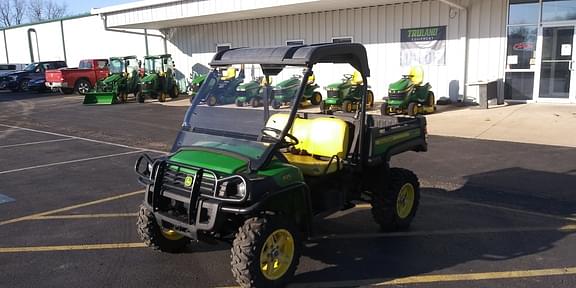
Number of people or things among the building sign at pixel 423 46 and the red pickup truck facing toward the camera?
1

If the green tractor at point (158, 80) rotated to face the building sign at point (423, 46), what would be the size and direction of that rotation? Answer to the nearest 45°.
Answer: approximately 90° to its left

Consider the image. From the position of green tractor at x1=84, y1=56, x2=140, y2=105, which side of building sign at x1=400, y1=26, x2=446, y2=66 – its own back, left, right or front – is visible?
right

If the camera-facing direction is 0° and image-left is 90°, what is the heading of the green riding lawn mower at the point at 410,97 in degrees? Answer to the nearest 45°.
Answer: approximately 45°

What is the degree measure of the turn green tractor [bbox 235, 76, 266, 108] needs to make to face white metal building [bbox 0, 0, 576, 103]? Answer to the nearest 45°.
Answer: approximately 180°

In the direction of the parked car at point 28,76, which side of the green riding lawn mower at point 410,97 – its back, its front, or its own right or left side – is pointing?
right

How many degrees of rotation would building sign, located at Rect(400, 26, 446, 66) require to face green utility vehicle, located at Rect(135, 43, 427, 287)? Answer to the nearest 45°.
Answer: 0° — it already faces it

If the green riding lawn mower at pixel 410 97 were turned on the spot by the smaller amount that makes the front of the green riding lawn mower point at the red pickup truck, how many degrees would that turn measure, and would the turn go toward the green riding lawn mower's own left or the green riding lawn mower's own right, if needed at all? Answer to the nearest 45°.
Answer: approximately 90° to the green riding lawn mower's own right

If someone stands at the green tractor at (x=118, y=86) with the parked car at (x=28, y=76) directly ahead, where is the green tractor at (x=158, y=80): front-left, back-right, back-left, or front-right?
back-right

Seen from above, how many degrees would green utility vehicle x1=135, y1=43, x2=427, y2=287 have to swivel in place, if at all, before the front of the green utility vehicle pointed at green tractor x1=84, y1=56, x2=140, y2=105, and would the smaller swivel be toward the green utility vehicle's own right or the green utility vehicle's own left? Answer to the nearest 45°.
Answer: approximately 135° to the green utility vehicle's own right

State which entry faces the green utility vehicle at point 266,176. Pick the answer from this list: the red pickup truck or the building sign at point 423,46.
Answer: the building sign

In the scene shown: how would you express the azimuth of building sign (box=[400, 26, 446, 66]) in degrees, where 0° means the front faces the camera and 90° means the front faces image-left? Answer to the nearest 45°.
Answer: approximately 0°
